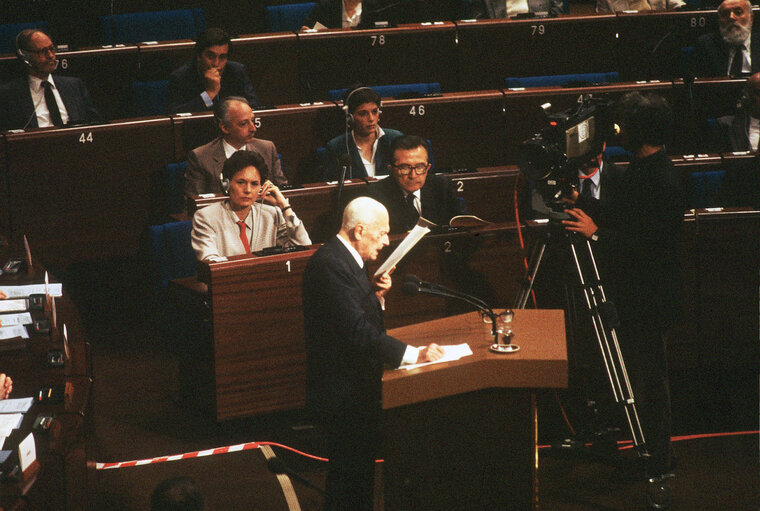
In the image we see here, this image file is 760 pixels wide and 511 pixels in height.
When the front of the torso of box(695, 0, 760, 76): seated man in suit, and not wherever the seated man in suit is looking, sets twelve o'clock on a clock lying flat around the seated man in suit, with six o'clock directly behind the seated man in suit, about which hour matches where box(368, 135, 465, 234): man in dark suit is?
The man in dark suit is roughly at 1 o'clock from the seated man in suit.

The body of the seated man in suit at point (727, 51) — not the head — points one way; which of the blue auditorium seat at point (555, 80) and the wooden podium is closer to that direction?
the wooden podium

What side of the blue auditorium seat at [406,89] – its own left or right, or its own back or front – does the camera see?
front

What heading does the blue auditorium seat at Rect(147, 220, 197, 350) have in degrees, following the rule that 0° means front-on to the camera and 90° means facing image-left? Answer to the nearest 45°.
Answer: approximately 315°

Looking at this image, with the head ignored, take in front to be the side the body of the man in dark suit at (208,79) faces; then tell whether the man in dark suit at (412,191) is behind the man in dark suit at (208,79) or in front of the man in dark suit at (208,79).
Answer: in front

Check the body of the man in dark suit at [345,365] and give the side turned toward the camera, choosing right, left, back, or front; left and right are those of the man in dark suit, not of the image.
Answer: right

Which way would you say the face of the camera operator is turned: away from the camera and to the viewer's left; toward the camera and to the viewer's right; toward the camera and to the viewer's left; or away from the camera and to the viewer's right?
away from the camera and to the viewer's left

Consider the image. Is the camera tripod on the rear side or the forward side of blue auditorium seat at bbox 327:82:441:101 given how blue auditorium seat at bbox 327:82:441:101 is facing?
on the forward side

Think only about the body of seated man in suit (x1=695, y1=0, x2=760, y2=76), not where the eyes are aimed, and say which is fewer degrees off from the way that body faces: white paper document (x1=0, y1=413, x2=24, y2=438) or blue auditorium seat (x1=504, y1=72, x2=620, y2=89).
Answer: the white paper document

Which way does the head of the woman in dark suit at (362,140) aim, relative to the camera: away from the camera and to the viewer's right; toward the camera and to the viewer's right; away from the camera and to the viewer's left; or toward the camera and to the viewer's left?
toward the camera and to the viewer's right

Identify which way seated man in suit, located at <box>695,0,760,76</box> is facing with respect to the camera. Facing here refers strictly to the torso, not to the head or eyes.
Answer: toward the camera

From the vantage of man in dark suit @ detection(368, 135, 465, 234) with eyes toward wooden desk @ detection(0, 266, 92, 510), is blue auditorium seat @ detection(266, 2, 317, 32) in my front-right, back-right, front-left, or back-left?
back-right
